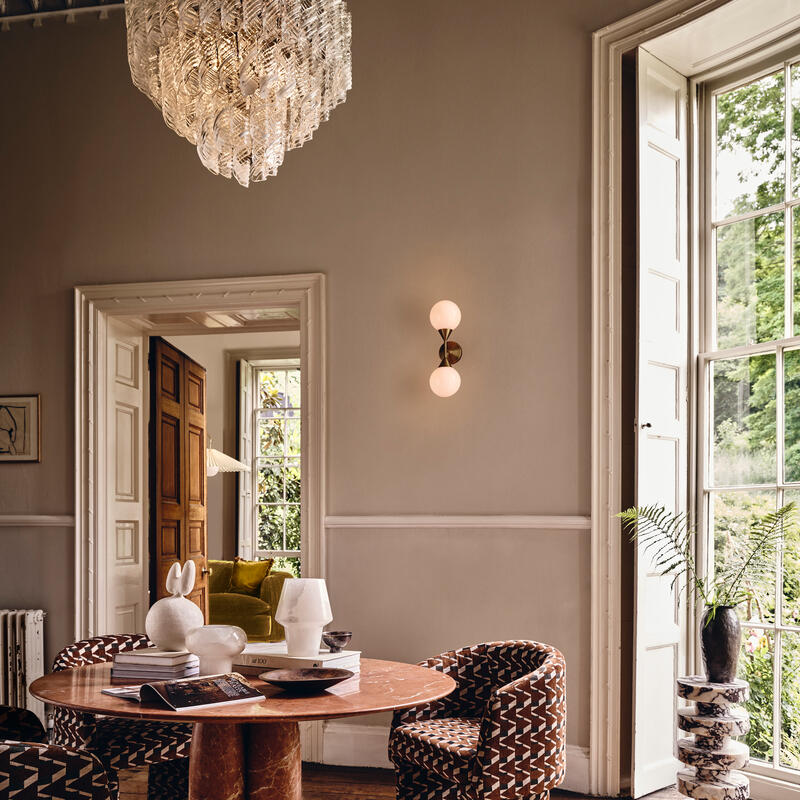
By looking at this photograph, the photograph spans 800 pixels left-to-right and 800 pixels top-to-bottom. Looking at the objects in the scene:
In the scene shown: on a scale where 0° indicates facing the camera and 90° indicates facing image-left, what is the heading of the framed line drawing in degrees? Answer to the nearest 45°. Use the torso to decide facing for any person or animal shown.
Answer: approximately 0°

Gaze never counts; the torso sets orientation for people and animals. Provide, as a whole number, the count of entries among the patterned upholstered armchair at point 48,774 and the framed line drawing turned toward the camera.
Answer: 1

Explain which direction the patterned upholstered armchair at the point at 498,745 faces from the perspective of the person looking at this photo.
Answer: facing the viewer and to the left of the viewer

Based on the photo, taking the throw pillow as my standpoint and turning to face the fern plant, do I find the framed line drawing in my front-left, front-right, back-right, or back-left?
front-right

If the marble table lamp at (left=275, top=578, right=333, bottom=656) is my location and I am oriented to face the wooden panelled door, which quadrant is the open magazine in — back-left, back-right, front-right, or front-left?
back-left

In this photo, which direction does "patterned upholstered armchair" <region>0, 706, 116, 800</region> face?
to the viewer's right

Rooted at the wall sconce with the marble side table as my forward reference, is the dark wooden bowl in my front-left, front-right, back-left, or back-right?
front-right

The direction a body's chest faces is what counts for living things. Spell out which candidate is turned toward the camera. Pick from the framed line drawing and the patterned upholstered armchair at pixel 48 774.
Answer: the framed line drawing

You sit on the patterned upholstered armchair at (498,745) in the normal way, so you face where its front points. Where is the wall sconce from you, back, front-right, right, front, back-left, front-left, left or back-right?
back-right

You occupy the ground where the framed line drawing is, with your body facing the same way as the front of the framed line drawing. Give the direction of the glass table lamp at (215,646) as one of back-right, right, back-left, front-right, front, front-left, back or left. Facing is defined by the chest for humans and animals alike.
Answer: front
